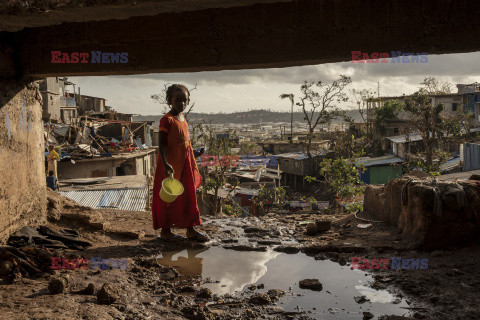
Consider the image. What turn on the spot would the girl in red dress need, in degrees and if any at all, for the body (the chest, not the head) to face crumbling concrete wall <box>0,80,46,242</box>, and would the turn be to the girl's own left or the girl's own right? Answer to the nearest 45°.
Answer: approximately 135° to the girl's own right

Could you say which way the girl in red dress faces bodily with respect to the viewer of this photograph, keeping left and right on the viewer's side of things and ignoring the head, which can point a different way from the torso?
facing the viewer and to the right of the viewer

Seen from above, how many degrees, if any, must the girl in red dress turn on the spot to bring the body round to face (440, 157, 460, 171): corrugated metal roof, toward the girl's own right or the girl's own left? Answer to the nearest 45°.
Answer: approximately 90° to the girl's own left

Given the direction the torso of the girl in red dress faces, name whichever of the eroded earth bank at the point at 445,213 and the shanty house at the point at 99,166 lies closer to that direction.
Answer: the eroded earth bank

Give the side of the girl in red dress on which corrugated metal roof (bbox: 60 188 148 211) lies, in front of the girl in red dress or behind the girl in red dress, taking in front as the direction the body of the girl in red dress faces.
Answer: behind

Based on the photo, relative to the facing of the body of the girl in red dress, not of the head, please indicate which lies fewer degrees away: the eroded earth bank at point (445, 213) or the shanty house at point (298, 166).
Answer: the eroded earth bank

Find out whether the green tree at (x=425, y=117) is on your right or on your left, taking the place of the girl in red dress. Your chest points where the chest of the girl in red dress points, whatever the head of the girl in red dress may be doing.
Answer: on your left

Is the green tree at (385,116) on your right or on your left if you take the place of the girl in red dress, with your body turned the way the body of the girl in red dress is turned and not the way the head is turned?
on your left

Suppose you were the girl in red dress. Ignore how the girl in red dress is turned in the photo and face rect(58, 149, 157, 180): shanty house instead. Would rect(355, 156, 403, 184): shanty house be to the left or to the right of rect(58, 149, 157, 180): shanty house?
right
